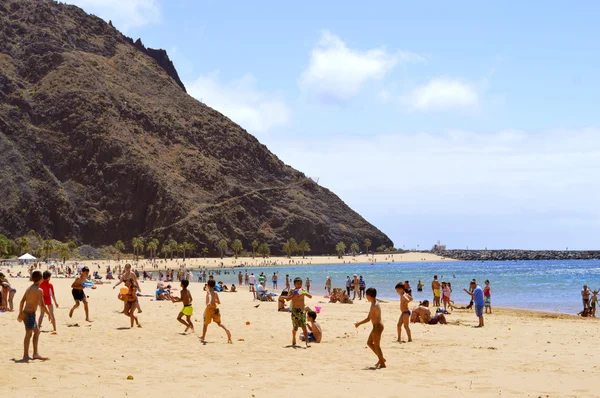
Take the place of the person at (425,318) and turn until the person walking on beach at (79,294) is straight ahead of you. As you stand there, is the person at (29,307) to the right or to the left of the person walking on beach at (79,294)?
left

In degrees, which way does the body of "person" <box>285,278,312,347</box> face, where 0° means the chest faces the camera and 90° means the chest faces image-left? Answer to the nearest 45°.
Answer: approximately 0°

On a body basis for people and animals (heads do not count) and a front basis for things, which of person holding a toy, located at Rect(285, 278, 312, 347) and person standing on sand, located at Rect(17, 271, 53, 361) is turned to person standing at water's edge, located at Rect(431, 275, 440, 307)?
person standing on sand, located at Rect(17, 271, 53, 361)

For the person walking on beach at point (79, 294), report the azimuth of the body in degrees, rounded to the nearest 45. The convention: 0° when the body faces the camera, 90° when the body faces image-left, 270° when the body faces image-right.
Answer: approximately 315°

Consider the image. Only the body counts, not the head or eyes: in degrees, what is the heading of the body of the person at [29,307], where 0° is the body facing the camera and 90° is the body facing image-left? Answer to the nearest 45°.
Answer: approximately 225°
